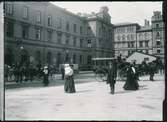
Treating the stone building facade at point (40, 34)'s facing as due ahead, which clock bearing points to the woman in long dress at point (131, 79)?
The woman in long dress is roughly at 1 o'clock from the stone building facade.

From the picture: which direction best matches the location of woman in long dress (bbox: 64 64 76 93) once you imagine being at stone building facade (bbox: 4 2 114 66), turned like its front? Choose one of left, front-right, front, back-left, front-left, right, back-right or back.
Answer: front-right

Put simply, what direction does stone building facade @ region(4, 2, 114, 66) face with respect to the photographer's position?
facing the viewer and to the right of the viewer
